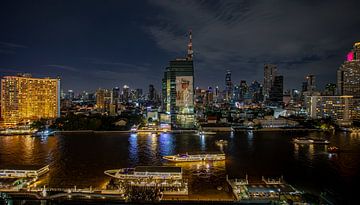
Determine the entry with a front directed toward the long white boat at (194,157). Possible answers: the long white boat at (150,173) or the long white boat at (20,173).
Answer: the long white boat at (20,173)

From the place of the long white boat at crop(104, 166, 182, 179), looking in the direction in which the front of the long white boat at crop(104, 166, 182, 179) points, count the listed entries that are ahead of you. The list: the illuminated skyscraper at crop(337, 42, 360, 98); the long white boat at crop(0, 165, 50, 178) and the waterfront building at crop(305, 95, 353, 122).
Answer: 1

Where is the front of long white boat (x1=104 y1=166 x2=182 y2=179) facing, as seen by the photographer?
facing to the left of the viewer

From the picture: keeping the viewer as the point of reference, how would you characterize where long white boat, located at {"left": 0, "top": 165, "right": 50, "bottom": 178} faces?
facing to the right of the viewer

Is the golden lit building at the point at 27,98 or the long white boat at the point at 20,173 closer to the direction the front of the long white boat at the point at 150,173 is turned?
the long white boat
